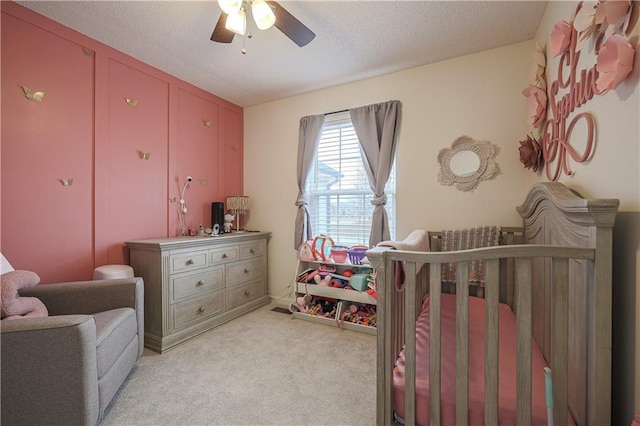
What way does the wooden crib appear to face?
to the viewer's left

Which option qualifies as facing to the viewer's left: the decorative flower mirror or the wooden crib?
the wooden crib

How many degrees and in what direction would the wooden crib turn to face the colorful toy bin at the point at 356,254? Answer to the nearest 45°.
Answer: approximately 45° to its right

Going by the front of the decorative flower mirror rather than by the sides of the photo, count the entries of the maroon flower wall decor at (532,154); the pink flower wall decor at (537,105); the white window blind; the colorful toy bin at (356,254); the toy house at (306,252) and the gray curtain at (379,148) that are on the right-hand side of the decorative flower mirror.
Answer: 4

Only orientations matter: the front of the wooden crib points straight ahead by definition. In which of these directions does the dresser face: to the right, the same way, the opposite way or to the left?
the opposite way

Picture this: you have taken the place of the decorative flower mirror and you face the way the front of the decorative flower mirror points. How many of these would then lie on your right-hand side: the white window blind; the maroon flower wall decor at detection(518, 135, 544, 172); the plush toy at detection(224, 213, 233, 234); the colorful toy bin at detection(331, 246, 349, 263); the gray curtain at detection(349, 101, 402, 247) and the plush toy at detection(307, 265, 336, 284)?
5

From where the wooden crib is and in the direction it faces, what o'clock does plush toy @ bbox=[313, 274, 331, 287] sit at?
The plush toy is roughly at 1 o'clock from the wooden crib.

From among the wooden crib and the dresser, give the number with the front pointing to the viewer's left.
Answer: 1

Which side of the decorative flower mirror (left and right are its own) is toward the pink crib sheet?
front

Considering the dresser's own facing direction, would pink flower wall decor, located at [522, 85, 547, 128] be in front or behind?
in front

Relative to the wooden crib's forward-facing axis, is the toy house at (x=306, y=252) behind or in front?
in front

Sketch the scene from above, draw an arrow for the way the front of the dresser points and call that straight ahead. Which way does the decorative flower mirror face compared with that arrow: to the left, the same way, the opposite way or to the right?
to the right

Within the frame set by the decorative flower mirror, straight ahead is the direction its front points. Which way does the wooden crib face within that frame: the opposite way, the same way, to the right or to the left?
to the right

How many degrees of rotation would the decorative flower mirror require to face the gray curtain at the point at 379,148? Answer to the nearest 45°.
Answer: approximately 90° to its right
